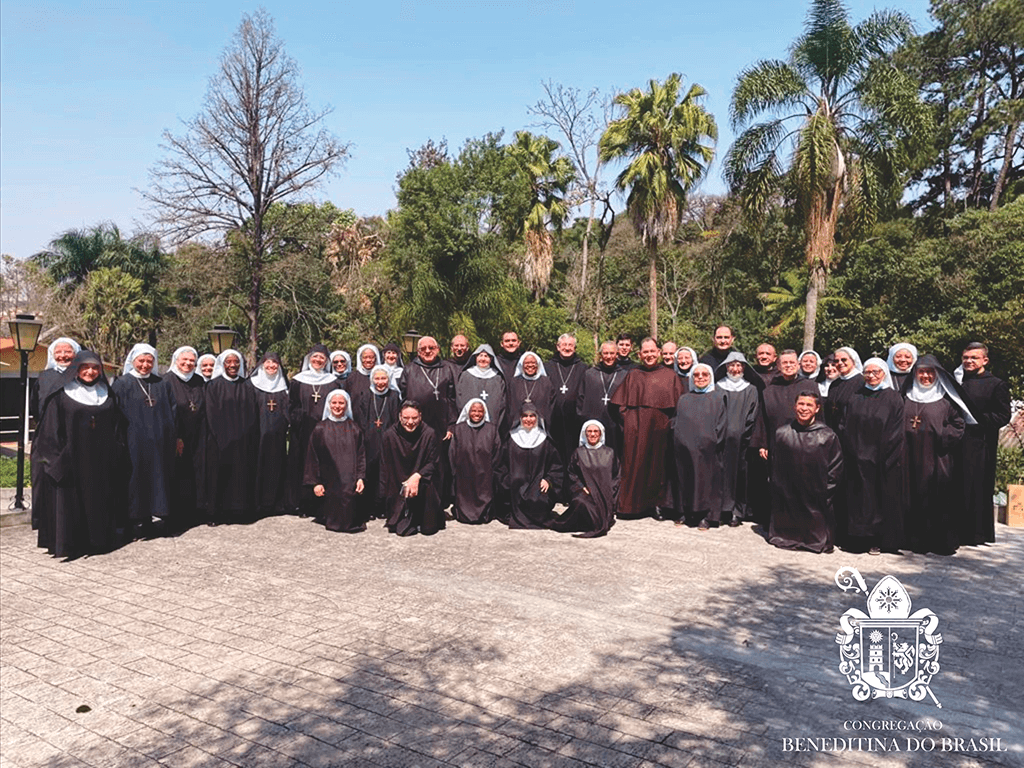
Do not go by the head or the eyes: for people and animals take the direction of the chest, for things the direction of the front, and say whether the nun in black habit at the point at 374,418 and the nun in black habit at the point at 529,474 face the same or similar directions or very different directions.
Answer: same or similar directions

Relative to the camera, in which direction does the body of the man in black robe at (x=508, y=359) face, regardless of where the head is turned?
toward the camera

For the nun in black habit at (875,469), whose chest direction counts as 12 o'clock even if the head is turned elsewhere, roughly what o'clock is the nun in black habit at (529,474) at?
the nun in black habit at (529,474) is roughly at 3 o'clock from the nun in black habit at (875,469).

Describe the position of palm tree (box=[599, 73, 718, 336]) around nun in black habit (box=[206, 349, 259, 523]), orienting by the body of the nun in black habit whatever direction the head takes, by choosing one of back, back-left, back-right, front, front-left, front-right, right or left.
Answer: back-left

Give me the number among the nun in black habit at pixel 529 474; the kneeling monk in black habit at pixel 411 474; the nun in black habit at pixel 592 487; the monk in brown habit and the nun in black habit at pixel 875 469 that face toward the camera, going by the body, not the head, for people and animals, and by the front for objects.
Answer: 5

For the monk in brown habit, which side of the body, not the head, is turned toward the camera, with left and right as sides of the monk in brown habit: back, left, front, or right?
front

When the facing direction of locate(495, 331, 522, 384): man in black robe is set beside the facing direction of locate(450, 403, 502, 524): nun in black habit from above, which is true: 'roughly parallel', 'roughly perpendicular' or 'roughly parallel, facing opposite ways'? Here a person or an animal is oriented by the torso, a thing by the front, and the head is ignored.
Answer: roughly parallel

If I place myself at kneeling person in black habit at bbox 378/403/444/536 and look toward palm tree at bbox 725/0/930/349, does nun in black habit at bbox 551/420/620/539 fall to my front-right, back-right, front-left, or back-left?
front-right

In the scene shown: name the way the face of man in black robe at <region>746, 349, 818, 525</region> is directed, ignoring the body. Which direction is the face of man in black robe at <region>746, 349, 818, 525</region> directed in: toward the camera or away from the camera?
toward the camera

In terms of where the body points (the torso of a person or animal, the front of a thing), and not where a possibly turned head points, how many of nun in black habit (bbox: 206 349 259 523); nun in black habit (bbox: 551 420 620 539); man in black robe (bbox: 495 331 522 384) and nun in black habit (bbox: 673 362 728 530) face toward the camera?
4

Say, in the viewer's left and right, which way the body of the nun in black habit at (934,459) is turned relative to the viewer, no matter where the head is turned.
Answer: facing the viewer and to the left of the viewer

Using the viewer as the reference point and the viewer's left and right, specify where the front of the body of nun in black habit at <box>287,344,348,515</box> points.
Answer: facing the viewer

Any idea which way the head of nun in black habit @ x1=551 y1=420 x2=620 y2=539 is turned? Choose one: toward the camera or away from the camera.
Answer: toward the camera

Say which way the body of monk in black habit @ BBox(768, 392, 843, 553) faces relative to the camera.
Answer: toward the camera

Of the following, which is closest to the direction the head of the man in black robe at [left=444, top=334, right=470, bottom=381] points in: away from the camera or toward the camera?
toward the camera

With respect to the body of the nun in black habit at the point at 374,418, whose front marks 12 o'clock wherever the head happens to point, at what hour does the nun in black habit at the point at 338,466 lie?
the nun in black habit at the point at 338,466 is roughly at 1 o'clock from the nun in black habit at the point at 374,418.

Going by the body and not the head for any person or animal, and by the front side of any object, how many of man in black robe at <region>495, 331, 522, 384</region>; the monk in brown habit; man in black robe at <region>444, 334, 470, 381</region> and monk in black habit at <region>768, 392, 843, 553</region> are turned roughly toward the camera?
4

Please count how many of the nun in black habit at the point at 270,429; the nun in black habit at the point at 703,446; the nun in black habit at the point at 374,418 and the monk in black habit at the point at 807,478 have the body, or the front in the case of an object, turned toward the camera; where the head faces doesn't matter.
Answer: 4

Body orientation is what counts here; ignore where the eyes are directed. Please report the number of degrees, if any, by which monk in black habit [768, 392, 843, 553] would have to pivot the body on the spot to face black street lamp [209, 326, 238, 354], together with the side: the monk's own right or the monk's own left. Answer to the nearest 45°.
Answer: approximately 90° to the monk's own right
